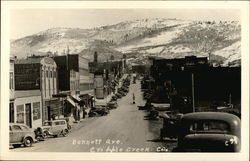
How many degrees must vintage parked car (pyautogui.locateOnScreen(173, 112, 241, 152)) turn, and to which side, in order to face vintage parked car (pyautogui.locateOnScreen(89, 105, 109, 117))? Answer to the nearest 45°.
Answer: approximately 90° to its left

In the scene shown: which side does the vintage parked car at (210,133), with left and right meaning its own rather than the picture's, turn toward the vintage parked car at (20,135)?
left

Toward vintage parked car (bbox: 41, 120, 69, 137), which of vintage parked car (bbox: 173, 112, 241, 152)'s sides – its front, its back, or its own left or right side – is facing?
left

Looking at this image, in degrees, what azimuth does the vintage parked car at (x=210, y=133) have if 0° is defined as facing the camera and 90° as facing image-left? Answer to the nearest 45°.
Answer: approximately 180°
